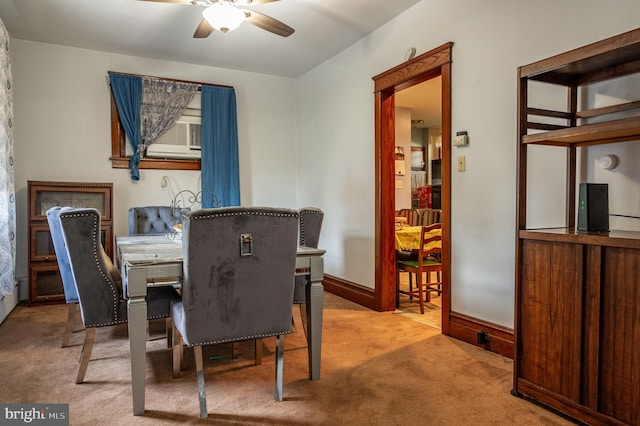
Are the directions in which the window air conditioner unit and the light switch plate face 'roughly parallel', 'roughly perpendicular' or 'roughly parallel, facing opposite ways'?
roughly perpendicular

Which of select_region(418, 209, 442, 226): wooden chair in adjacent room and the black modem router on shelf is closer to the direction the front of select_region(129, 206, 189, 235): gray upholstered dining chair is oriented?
the black modem router on shelf

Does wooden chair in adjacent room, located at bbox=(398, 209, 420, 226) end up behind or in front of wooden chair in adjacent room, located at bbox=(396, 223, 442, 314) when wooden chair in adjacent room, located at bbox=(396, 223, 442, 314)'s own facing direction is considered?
in front

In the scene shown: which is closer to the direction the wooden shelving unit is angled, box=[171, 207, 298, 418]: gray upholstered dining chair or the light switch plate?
the gray upholstered dining chair

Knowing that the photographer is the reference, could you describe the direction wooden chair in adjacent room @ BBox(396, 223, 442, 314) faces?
facing away from the viewer and to the left of the viewer

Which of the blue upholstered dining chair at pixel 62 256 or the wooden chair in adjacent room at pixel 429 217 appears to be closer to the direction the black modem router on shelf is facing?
the blue upholstered dining chair

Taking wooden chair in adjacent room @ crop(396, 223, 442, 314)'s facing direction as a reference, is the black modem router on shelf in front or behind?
behind

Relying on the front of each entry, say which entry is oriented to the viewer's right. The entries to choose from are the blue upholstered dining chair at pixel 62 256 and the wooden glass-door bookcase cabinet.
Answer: the blue upholstered dining chair

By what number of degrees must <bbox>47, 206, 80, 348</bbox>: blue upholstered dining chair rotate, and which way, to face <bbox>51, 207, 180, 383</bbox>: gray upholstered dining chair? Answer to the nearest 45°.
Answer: approximately 90° to its right

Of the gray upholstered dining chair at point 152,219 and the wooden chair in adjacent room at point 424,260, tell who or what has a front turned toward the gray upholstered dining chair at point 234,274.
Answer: the gray upholstered dining chair at point 152,219

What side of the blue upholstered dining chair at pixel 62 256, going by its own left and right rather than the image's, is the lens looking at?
right

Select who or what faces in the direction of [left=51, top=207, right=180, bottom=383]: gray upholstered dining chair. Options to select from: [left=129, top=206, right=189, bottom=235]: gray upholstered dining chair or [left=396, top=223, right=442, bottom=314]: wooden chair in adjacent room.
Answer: [left=129, top=206, right=189, bottom=235]: gray upholstered dining chair
